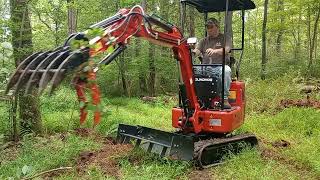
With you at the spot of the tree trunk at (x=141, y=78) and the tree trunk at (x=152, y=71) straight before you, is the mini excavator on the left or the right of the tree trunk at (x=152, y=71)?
right

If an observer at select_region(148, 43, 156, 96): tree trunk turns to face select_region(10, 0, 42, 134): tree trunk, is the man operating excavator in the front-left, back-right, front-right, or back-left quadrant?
front-left

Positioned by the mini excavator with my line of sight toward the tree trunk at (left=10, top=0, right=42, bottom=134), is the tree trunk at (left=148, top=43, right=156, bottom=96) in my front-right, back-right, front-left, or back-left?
front-right

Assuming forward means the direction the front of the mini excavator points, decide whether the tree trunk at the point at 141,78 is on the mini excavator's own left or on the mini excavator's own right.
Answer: on the mini excavator's own right

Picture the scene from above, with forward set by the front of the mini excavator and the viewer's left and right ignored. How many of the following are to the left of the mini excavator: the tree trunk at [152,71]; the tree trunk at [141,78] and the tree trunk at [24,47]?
0

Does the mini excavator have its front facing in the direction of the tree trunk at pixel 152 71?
no

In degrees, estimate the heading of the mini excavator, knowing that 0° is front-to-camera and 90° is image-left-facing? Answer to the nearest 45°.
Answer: approximately 45°

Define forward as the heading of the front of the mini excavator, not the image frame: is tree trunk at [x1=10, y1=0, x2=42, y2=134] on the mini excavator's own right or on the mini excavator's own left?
on the mini excavator's own right
